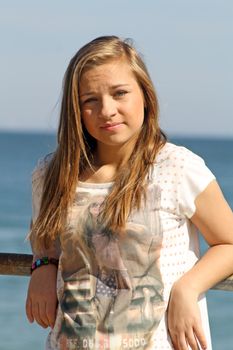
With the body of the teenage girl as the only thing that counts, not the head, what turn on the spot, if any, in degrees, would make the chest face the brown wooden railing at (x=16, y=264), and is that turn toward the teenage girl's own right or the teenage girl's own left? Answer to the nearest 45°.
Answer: approximately 90° to the teenage girl's own right

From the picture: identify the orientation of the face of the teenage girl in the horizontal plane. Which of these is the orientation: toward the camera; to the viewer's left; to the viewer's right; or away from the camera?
toward the camera
